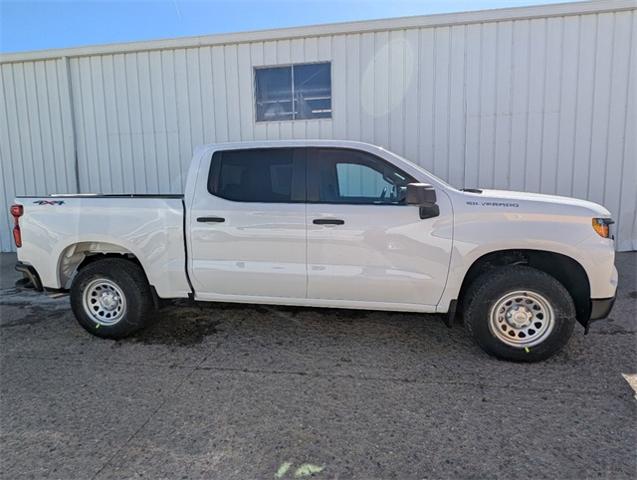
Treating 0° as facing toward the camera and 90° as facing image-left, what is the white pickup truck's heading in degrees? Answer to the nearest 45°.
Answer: approximately 270°
